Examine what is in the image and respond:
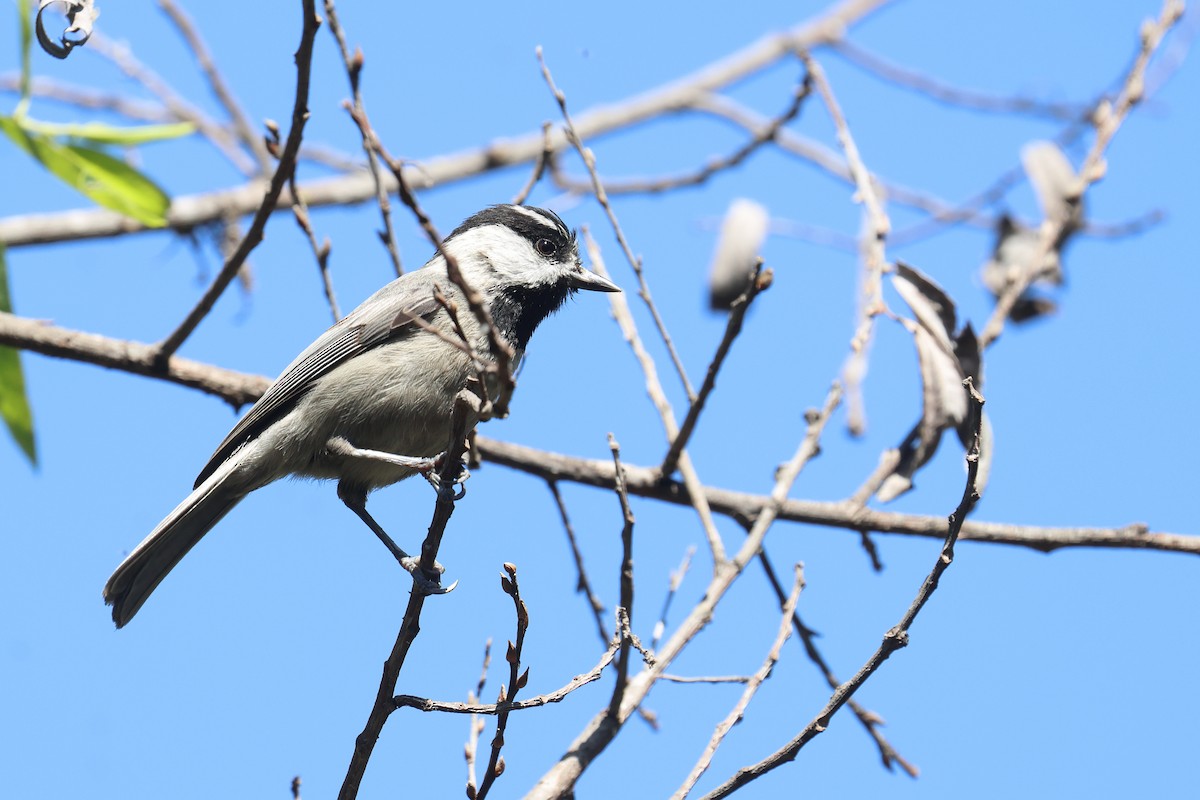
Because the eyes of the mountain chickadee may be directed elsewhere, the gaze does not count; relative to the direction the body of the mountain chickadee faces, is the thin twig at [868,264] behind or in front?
in front

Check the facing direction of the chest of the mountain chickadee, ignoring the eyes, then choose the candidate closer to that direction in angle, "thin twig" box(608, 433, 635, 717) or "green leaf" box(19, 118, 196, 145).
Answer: the thin twig

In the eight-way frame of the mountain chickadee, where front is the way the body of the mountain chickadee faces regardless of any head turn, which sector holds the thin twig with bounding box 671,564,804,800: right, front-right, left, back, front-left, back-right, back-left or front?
front-right

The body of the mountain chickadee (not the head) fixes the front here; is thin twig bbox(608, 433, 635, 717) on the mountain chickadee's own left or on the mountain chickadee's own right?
on the mountain chickadee's own right

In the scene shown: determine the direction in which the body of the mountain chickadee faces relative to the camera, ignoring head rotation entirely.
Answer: to the viewer's right
